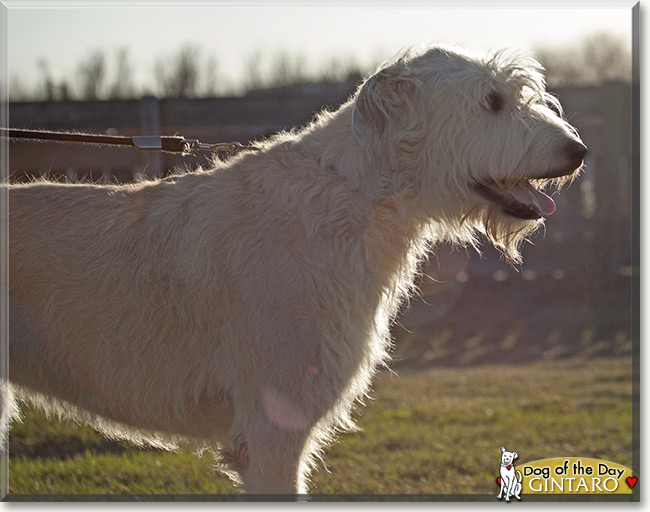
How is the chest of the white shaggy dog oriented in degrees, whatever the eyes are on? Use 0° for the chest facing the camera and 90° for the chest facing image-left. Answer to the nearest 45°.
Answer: approximately 270°
